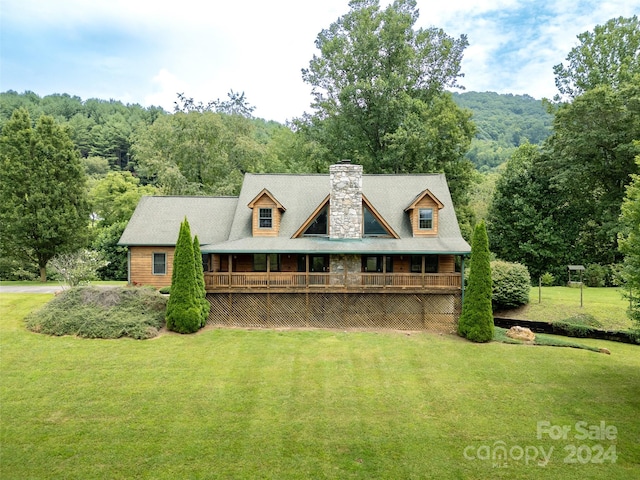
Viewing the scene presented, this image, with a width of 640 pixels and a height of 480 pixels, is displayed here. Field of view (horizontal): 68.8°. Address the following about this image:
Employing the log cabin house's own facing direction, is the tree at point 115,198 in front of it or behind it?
behind

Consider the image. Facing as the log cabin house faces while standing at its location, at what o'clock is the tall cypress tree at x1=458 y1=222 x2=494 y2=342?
The tall cypress tree is roughly at 10 o'clock from the log cabin house.

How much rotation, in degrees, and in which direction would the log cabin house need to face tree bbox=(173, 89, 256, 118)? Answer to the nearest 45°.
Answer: approximately 180°

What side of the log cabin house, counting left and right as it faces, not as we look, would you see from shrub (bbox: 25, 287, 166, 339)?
right

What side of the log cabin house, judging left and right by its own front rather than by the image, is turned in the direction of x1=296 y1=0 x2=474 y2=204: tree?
back

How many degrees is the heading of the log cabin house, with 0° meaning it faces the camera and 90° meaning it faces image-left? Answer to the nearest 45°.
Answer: approximately 0°

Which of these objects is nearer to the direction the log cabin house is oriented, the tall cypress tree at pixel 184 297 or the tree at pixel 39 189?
the tall cypress tree

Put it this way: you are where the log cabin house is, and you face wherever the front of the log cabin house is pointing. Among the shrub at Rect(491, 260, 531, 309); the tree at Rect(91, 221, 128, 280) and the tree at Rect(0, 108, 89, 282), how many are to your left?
1

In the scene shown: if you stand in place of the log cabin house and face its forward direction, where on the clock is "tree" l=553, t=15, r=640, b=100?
The tree is roughly at 8 o'clock from the log cabin house.

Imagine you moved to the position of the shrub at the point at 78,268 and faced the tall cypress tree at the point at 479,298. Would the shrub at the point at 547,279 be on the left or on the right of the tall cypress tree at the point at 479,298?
left

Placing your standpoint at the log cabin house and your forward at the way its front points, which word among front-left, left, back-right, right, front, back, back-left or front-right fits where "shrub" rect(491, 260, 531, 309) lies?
left

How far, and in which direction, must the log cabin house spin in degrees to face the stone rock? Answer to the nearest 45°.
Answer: approximately 45° to its left
